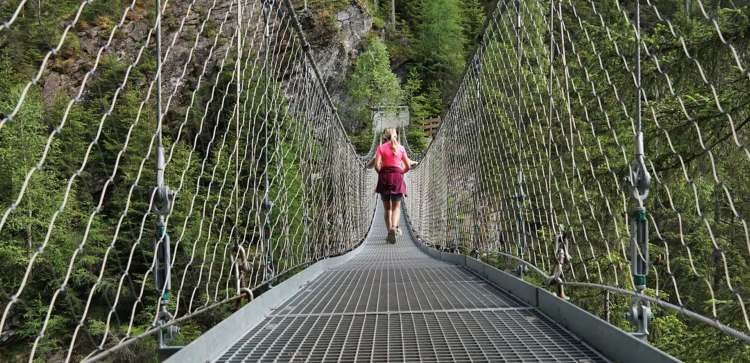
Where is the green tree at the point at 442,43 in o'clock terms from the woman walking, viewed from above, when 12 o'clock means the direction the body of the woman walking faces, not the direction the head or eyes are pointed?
The green tree is roughly at 12 o'clock from the woman walking.

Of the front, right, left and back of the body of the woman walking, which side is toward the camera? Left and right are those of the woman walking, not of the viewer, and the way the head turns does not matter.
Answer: back

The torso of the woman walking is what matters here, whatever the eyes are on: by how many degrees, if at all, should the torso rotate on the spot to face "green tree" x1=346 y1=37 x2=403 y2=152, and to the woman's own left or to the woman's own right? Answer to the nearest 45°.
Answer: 0° — they already face it

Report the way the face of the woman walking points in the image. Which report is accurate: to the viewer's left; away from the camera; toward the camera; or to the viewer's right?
away from the camera

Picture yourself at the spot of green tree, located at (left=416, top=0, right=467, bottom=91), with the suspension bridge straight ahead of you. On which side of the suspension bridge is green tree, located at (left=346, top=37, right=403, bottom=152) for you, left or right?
right
